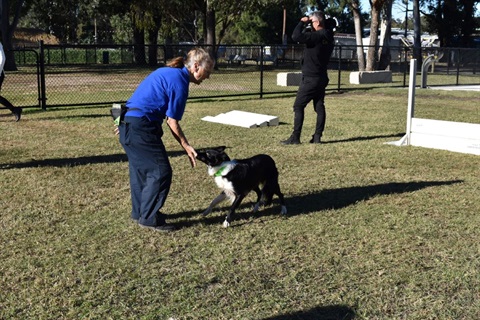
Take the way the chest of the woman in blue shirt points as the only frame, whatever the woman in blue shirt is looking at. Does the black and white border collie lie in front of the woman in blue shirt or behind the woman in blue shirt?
in front

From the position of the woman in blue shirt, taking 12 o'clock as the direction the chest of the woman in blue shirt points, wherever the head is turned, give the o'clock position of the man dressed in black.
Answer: The man dressed in black is roughly at 10 o'clock from the woman in blue shirt.

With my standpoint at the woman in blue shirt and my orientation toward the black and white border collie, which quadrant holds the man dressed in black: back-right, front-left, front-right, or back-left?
front-left

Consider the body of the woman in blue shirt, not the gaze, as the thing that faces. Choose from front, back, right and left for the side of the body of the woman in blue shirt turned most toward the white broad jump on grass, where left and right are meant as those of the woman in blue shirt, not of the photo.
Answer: left

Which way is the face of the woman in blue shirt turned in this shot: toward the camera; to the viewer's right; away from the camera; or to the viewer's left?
to the viewer's right

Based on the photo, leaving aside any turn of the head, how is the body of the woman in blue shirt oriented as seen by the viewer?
to the viewer's right
